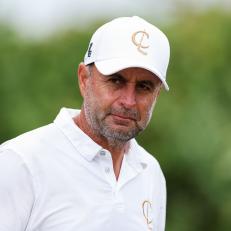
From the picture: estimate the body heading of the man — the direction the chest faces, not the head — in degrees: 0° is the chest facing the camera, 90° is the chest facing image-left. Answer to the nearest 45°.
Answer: approximately 315°

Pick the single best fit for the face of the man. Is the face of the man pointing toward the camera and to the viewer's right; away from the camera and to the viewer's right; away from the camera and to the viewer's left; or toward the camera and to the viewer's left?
toward the camera and to the viewer's right
